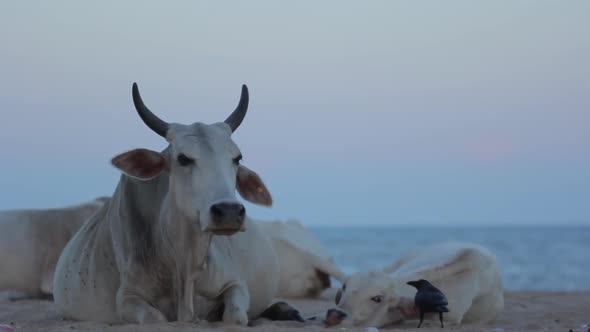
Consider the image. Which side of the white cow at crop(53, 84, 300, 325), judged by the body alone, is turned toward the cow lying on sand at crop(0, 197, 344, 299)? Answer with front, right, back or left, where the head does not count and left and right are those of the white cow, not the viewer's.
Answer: back

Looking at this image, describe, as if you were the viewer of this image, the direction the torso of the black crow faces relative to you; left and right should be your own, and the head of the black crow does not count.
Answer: facing to the left of the viewer

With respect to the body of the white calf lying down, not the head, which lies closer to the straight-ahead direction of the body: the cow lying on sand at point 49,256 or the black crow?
the cow lying on sand

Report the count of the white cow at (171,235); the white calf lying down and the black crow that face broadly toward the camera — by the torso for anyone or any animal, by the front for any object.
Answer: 1

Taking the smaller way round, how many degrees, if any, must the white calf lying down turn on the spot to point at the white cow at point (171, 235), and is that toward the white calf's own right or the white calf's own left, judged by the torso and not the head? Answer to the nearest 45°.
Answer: approximately 45° to the white calf's own left

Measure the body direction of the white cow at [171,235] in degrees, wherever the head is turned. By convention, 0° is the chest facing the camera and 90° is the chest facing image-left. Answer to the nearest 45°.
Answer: approximately 0°

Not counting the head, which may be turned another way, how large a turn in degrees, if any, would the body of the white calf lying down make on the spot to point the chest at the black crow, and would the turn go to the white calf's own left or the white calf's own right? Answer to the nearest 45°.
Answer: approximately 90° to the white calf's own left

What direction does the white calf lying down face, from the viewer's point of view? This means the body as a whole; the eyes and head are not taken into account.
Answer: to the viewer's left

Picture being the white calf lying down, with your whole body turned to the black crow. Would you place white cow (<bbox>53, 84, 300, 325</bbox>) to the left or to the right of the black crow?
right

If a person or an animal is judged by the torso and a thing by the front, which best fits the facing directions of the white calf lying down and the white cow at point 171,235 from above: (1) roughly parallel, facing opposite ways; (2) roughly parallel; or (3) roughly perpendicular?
roughly perpendicular

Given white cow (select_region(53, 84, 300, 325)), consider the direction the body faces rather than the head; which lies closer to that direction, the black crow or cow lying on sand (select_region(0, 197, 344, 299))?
the black crow

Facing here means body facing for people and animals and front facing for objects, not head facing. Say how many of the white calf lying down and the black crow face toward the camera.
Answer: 0

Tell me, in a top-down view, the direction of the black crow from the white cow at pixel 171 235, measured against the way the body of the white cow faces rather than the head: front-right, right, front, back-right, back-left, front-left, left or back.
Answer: left
